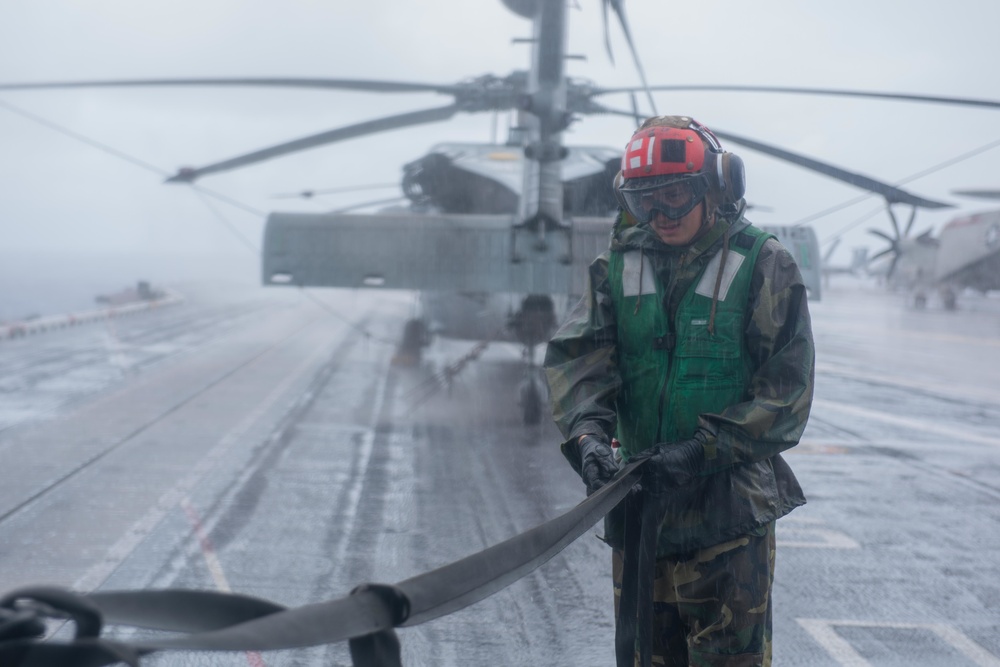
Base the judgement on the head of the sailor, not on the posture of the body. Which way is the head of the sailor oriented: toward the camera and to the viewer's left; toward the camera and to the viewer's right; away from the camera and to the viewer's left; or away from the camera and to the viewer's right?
toward the camera and to the viewer's left

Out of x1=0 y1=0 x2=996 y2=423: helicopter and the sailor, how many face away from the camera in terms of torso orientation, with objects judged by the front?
1

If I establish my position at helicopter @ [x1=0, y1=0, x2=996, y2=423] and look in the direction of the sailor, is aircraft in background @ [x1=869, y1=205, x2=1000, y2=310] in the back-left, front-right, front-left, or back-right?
back-left

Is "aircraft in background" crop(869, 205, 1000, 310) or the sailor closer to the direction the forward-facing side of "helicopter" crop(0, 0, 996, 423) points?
the aircraft in background

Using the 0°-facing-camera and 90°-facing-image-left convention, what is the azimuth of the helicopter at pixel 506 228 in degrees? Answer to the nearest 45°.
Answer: approximately 180°

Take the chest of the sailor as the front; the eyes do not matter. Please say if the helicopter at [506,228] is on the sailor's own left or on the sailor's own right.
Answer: on the sailor's own right

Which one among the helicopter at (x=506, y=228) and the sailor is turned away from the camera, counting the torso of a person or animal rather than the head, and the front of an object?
the helicopter

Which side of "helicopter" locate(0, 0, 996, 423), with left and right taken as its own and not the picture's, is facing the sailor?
back

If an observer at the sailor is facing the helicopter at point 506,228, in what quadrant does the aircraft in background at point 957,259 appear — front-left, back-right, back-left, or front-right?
front-right

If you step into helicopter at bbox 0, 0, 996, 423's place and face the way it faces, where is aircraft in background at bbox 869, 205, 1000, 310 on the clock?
The aircraft in background is roughly at 1 o'clock from the helicopter.
